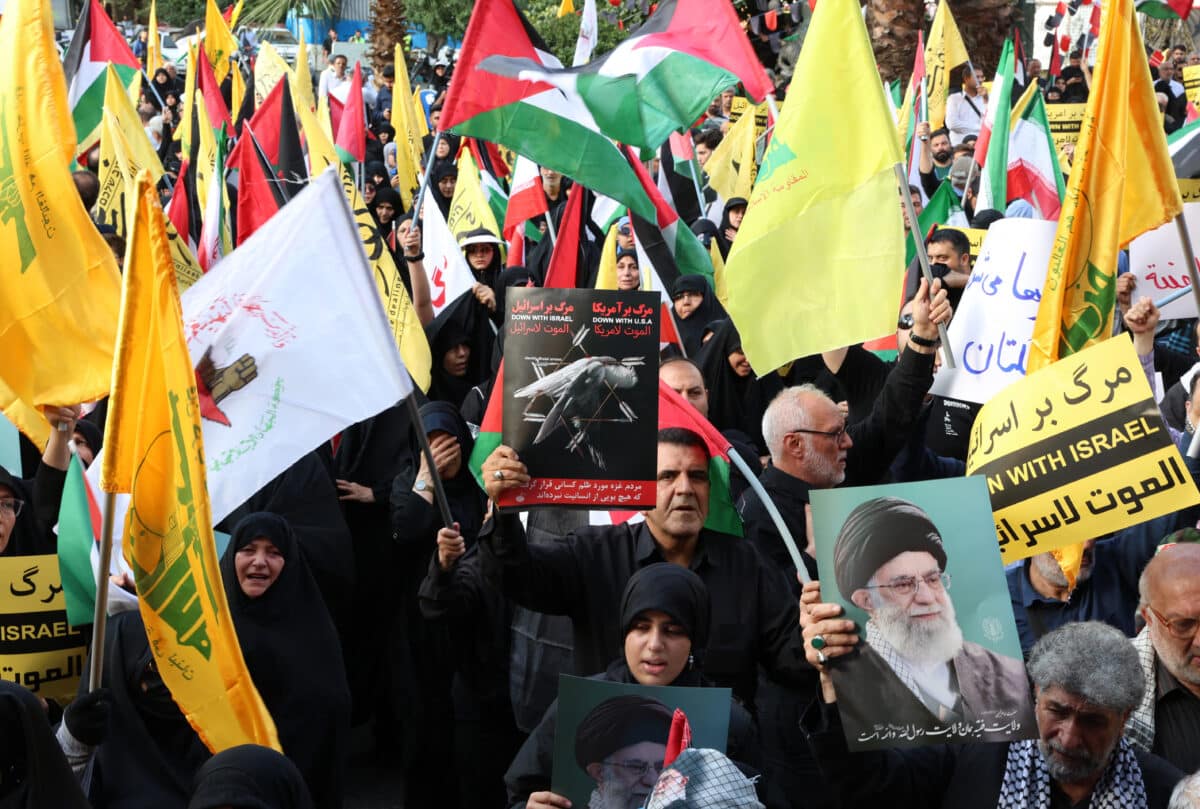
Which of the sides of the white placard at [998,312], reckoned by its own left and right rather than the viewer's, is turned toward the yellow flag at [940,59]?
back

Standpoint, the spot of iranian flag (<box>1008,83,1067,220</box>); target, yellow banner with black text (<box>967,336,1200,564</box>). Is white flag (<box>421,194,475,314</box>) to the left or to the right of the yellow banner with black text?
right

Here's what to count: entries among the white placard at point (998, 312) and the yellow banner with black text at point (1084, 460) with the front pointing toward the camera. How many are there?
2

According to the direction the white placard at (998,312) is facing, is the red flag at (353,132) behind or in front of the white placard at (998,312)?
behind

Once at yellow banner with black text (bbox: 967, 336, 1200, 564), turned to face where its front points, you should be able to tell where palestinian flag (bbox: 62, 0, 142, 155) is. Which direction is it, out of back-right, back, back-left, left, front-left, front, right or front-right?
back-right

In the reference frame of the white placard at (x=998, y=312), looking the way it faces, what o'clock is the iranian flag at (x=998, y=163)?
The iranian flag is roughly at 6 o'clock from the white placard.

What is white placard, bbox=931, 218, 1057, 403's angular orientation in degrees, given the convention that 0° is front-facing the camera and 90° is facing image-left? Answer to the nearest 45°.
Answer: approximately 0°

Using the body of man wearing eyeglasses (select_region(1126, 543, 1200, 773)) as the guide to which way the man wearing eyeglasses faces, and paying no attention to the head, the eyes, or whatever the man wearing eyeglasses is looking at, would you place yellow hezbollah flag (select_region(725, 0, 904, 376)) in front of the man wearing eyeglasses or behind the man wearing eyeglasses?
behind
